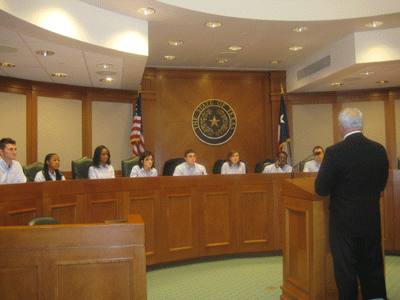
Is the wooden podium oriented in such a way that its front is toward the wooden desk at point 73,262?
no

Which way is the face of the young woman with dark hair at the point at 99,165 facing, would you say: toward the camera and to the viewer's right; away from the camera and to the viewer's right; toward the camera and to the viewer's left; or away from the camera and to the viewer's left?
toward the camera and to the viewer's right

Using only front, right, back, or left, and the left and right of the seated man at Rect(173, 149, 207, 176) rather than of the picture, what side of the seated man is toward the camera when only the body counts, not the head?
front

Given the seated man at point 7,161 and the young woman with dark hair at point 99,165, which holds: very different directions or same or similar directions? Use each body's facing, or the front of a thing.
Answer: same or similar directions

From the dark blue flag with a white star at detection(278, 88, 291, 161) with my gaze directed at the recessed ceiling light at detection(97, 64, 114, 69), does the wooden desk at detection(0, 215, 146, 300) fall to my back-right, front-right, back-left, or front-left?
front-left

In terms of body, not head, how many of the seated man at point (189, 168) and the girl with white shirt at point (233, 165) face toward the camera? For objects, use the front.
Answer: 2

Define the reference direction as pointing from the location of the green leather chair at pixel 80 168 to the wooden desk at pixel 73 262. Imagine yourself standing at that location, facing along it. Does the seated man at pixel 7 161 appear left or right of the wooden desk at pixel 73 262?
right

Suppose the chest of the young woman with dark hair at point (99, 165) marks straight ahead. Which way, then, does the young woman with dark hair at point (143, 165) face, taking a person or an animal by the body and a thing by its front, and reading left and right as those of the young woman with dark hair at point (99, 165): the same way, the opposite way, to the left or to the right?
the same way

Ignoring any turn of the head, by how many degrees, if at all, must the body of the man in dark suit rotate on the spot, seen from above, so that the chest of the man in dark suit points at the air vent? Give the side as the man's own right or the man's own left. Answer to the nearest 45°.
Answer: approximately 45° to the man's own right

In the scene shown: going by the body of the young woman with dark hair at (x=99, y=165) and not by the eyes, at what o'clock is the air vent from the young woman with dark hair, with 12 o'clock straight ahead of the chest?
The air vent is roughly at 10 o'clock from the young woman with dark hair.

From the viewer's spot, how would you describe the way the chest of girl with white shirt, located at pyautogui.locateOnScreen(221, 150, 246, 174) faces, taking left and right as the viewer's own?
facing the viewer

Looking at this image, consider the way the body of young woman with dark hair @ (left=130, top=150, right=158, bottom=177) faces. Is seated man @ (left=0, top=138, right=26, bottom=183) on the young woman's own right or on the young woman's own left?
on the young woman's own right

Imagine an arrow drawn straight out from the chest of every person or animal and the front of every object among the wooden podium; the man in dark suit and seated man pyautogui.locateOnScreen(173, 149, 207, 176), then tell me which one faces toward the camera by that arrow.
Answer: the seated man

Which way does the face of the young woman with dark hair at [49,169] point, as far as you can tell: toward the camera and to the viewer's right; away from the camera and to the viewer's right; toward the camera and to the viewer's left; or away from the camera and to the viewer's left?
toward the camera and to the viewer's right

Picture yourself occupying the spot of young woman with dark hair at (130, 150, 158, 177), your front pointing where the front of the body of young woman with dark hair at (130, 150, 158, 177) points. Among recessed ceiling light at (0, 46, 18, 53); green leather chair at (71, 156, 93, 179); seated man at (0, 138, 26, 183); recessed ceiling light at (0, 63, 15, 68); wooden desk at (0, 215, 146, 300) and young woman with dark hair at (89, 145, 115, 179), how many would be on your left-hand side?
0

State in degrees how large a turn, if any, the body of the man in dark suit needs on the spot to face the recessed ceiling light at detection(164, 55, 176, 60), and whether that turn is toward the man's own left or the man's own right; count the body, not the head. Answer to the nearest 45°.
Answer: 0° — they already face it

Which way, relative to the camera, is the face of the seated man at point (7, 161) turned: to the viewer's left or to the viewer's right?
to the viewer's right
